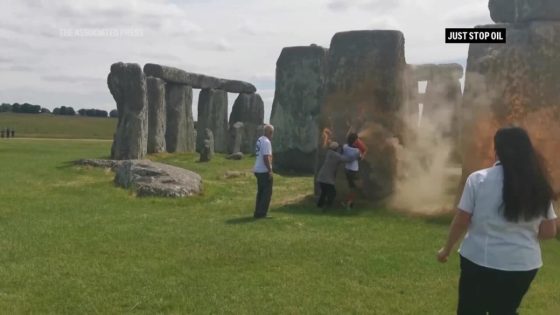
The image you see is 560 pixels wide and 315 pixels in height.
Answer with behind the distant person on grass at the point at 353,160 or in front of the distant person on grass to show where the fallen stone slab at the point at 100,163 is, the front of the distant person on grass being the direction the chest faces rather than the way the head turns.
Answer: in front

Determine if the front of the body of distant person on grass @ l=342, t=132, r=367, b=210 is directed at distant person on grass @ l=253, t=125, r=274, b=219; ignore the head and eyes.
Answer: no

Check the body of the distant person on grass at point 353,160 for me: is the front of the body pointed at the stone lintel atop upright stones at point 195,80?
no

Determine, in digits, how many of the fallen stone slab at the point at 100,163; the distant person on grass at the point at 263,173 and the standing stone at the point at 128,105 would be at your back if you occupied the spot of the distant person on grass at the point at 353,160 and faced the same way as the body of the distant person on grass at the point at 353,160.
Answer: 0

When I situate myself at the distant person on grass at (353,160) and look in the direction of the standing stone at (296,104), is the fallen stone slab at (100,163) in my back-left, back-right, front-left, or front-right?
front-left

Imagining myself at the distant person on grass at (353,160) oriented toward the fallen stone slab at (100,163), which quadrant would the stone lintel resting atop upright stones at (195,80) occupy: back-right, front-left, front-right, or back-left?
front-right

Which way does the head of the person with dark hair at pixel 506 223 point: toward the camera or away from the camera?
away from the camera
